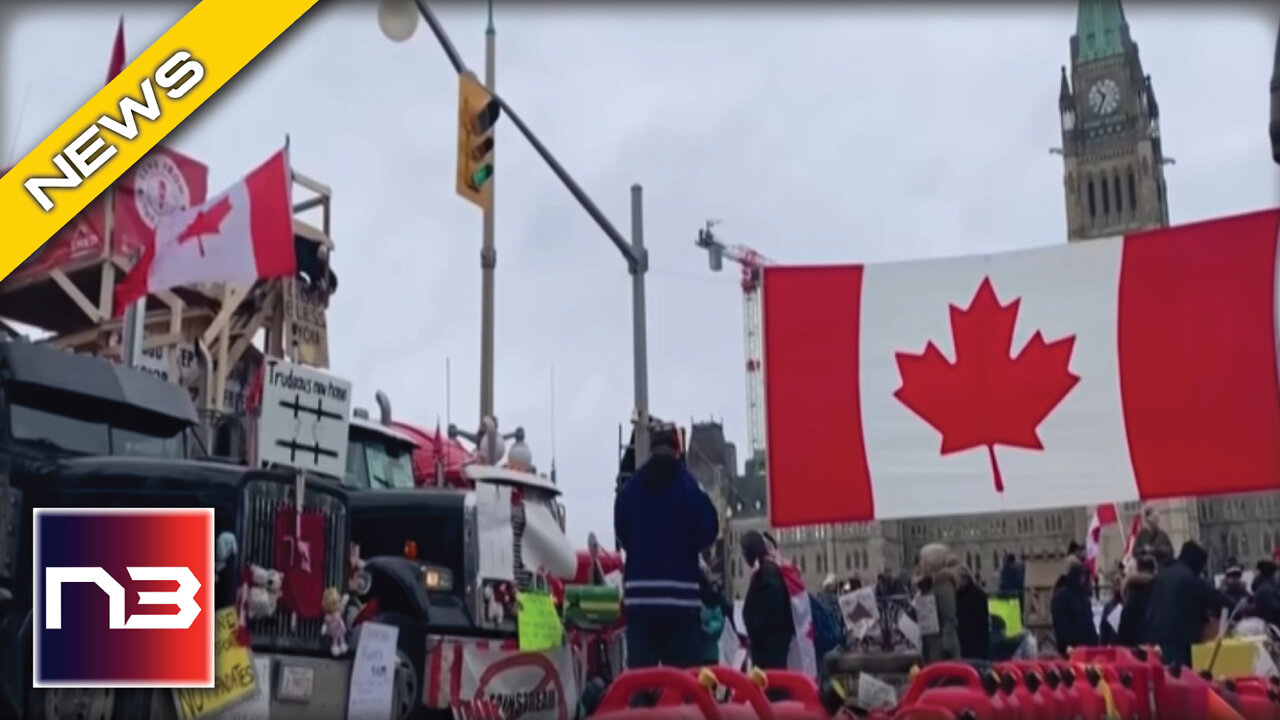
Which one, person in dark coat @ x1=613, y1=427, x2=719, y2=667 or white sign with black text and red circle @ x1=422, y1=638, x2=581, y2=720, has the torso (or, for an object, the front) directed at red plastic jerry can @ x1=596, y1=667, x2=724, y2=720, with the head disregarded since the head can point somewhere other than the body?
the white sign with black text and red circle

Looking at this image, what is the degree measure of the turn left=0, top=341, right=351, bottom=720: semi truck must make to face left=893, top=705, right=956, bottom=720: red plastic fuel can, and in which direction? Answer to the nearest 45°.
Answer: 0° — it already faces it

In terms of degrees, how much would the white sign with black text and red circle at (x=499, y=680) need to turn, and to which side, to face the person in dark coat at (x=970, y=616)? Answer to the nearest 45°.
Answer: approximately 90° to its left

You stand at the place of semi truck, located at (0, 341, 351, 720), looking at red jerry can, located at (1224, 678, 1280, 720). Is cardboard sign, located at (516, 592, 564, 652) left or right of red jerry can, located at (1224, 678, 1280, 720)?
left

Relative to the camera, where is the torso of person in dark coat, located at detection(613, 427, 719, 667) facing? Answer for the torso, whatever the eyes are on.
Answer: away from the camera

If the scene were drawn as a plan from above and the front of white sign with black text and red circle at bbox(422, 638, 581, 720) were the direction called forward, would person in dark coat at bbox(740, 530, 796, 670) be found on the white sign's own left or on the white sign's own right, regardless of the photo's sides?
on the white sign's own left

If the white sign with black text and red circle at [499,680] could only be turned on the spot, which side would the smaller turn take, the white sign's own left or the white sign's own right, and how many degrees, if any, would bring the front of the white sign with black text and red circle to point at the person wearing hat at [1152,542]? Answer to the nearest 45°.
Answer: approximately 135° to the white sign's own left

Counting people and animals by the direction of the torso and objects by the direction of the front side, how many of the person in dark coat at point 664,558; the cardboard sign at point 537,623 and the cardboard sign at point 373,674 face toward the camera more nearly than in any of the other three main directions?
2

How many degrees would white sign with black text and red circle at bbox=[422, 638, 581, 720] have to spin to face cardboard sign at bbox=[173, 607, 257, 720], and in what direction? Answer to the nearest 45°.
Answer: approximately 45° to its right

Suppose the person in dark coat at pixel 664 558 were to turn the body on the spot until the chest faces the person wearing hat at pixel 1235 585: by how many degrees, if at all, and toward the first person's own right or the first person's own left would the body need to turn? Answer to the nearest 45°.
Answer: approximately 45° to the first person's own right

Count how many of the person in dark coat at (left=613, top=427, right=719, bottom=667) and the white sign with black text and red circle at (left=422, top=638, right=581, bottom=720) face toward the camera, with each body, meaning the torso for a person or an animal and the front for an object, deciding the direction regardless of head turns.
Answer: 1

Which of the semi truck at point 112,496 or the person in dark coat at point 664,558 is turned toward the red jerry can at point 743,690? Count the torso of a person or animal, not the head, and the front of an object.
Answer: the semi truck
